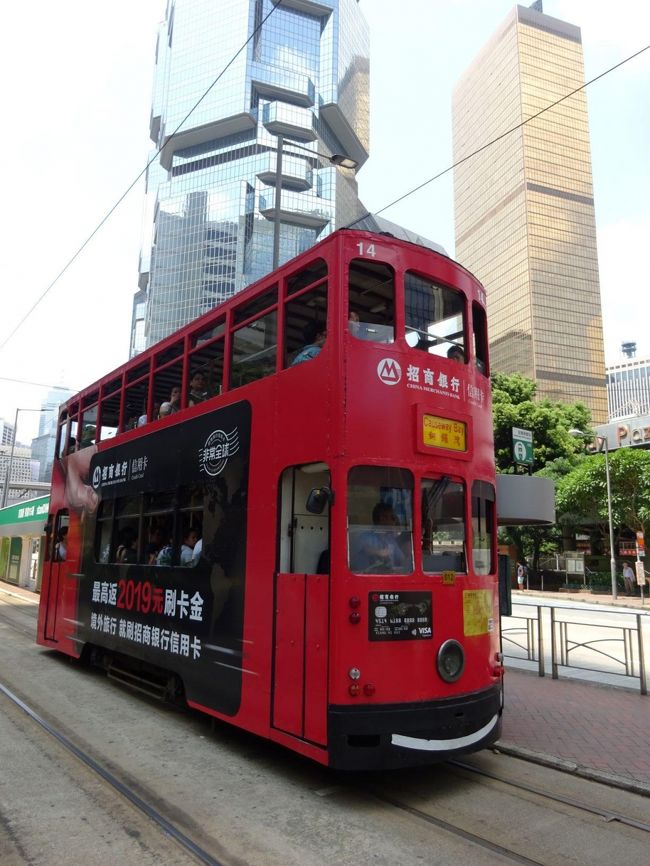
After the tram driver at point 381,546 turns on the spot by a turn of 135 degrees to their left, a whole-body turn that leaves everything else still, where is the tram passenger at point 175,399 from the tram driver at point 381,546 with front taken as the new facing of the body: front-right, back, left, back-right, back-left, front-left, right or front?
front-left

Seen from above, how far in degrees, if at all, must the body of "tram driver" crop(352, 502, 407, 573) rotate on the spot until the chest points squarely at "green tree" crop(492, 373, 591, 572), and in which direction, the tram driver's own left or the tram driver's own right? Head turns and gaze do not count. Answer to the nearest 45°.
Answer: approximately 135° to the tram driver's own left

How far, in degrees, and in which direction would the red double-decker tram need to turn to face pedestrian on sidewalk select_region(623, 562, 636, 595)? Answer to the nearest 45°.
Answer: approximately 90° to its left

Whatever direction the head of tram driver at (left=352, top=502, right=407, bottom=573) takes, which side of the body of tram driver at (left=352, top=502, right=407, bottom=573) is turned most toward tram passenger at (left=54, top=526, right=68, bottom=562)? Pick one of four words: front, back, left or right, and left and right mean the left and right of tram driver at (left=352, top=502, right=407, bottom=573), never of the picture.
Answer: back

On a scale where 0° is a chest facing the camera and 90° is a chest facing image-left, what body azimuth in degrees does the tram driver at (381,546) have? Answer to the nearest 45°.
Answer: approximately 315°

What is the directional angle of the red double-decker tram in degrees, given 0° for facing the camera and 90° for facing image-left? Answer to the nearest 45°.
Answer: approximately 315°

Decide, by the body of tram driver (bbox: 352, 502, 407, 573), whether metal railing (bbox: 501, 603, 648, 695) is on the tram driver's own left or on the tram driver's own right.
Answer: on the tram driver's own left

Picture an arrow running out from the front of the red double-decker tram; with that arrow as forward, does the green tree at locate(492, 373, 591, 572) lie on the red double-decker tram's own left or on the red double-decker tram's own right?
on the red double-decker tram's own left

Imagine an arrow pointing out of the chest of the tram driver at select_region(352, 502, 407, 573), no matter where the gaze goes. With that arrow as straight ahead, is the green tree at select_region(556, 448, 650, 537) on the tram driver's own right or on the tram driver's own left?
on the tram driver's own left
